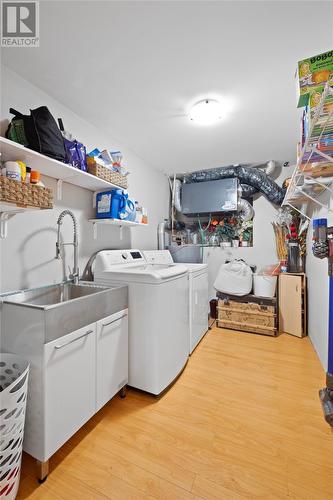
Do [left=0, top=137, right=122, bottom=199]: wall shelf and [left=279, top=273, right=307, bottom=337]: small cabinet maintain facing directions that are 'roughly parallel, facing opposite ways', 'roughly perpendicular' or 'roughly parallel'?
roughly perpendicular

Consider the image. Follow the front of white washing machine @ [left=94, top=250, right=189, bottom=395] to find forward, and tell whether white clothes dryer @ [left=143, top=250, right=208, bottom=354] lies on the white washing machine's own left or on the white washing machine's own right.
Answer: on the white washing machine's own left

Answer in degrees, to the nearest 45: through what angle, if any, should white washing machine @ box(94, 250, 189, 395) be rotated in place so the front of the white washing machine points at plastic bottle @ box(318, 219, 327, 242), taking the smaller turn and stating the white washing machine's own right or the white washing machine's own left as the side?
approximately 45° to the white washing machine's own left

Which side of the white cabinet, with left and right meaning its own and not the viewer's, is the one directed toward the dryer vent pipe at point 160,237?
left

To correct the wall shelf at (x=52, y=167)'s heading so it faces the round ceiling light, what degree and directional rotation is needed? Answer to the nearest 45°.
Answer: approximately 45° to its left

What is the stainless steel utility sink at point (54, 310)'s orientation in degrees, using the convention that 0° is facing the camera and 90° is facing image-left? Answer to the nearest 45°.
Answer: approximately 315°
